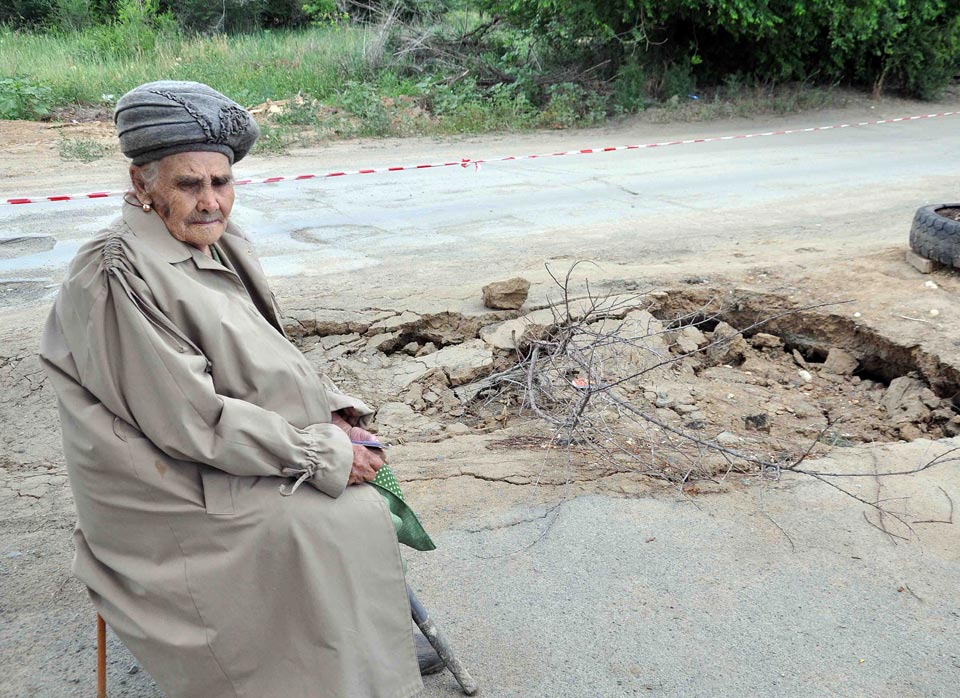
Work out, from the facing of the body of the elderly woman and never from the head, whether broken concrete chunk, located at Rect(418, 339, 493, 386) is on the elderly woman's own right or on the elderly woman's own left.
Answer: on the elderly woman's own left

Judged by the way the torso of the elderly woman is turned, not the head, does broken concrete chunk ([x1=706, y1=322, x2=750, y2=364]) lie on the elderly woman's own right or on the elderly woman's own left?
on the elderly woman's own left

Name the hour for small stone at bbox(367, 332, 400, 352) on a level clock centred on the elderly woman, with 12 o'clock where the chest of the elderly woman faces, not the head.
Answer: The small stone is roughly at 8 o'clock from the elderly woman.

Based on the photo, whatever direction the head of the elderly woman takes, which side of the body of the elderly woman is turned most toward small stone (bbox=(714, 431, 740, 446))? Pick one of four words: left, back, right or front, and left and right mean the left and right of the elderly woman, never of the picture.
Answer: left

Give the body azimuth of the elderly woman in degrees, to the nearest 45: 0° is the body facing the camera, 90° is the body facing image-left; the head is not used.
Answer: approximately 315°

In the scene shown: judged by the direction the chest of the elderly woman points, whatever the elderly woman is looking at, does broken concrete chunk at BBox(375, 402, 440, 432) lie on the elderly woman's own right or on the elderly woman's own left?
on the elderly woman's own left

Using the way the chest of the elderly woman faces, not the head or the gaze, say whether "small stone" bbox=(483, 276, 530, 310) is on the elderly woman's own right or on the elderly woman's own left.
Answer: on the elderly woman's own left

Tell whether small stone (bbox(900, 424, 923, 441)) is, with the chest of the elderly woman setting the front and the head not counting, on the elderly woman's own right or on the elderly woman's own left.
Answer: on the elderly woman's own left

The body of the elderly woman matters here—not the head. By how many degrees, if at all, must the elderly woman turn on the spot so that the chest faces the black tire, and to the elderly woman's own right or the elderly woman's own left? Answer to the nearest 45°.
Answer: approximately 90° to the elderly woman's own left

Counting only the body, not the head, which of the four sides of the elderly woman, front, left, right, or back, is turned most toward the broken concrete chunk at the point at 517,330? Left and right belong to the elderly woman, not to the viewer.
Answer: left

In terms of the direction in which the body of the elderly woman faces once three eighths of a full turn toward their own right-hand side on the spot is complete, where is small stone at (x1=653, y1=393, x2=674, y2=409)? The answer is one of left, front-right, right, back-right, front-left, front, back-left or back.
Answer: back-right

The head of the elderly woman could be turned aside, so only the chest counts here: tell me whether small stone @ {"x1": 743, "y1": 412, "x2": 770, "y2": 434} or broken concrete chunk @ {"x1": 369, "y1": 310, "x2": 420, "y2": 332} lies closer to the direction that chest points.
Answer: the small stone

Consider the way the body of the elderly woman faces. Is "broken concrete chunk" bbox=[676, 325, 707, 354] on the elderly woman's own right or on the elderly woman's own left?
on the elderly woman's own left

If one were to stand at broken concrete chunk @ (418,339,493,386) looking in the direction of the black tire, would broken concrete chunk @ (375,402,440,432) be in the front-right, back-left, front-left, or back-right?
back-right
